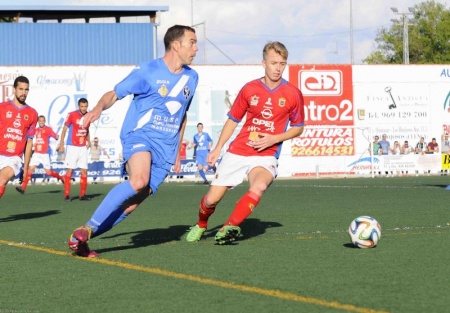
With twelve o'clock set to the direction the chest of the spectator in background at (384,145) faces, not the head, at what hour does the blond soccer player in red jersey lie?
The blond soccer player in red jersey is roughly at 12 o'clock from the spectator in background.

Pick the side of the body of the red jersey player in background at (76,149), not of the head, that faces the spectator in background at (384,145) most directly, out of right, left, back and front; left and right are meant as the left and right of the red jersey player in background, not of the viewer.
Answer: left

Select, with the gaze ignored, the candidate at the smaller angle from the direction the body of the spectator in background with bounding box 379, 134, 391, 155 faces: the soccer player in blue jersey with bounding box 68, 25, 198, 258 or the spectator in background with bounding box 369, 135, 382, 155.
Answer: the soccer player in blue jersey

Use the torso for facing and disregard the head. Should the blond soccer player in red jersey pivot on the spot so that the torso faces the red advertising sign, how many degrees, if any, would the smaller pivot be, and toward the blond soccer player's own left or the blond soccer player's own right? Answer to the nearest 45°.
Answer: approximately 180°

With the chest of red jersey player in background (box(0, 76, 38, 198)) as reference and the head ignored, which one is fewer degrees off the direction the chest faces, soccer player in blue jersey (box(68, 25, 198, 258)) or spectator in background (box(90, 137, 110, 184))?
the soccer player in blue jersey

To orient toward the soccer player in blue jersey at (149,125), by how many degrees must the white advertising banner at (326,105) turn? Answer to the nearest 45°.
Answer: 0° — it already faces them

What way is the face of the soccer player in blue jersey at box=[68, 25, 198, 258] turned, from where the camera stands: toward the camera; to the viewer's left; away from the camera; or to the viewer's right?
to the viewer's right

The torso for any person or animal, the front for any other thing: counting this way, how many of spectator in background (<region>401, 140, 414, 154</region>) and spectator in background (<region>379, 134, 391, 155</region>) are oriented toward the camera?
2

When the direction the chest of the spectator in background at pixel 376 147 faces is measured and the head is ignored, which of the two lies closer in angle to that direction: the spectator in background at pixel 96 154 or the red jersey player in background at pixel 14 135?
the red jersey player in background

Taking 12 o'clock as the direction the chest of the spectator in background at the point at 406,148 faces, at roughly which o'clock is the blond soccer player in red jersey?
The blond soccer player in red jersey is roughly at 12 o'clock from the spectator in background.

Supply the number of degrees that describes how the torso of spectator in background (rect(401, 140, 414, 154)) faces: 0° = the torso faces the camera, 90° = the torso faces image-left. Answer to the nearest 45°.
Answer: approximately 0°

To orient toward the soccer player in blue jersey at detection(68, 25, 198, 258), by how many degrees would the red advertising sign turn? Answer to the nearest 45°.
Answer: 0° — it already faces them

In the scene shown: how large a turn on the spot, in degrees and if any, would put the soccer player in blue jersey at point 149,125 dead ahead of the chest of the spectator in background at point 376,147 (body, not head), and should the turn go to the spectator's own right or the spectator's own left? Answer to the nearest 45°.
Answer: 0° — they already face them
